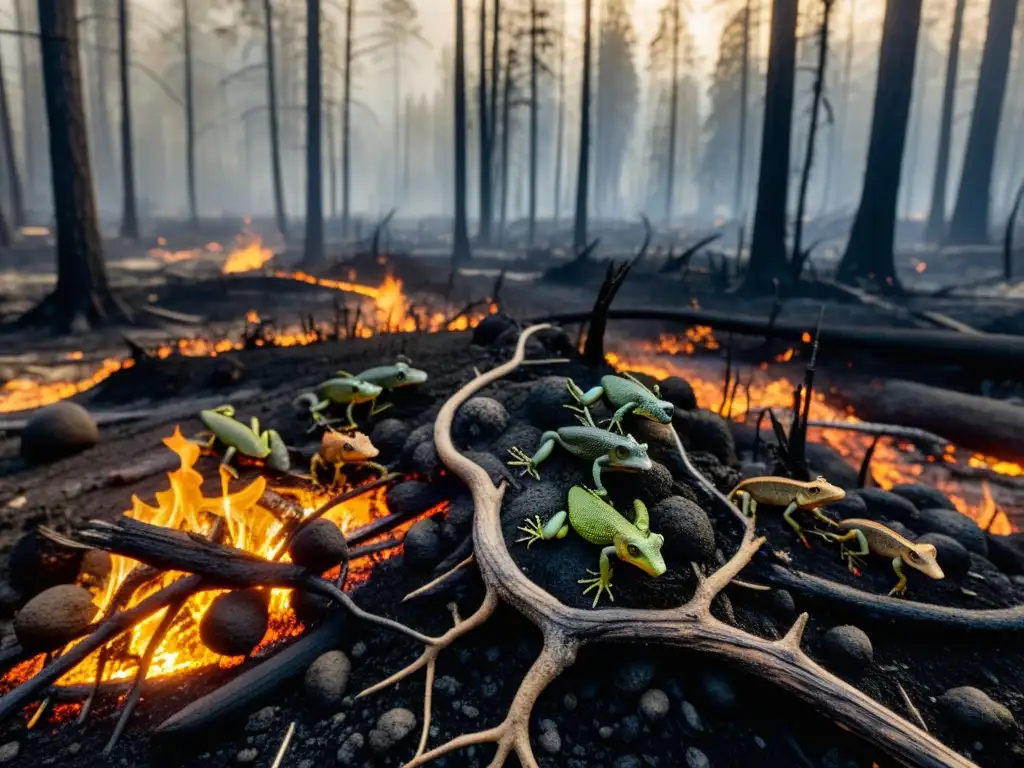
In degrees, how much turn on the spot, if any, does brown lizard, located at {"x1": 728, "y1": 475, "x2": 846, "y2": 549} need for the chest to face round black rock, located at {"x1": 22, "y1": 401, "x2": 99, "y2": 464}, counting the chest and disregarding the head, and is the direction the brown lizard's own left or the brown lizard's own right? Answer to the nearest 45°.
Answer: approximately 180°

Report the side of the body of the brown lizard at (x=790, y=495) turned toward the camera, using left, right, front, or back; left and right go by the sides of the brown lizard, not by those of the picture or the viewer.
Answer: right

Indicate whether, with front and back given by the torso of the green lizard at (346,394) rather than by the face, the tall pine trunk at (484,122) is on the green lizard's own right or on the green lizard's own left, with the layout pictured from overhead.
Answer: on the green lizard's own left

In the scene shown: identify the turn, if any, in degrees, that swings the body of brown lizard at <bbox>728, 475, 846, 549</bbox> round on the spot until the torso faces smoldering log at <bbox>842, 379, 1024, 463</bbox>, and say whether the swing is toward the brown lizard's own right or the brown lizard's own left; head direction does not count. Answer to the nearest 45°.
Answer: approximately 90° to the brown lizard's own left

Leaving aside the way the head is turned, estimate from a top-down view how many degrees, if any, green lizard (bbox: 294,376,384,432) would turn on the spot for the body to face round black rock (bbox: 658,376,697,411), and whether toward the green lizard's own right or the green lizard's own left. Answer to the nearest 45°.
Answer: approximately 45° to the green lizard's own right

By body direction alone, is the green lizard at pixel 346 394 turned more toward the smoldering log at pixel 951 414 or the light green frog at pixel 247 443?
the smoldering log

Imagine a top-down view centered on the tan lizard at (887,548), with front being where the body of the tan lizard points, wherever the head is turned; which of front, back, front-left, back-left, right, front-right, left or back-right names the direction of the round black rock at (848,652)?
front-right

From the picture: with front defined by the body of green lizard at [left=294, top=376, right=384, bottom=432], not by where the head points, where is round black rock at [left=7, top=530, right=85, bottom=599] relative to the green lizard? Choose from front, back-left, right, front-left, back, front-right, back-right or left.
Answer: back-right

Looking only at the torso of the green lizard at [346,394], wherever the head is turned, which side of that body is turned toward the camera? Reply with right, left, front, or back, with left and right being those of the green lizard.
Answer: right
